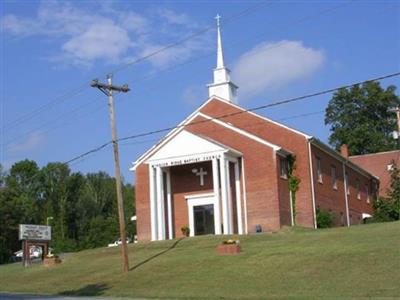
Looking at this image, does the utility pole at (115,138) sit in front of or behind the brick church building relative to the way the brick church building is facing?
in front

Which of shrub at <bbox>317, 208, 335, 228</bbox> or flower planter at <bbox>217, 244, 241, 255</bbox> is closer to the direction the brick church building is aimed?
the flower planter

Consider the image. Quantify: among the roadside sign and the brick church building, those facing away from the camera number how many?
0

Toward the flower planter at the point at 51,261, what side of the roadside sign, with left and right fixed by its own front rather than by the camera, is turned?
left

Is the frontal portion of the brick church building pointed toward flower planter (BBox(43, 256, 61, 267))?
yes

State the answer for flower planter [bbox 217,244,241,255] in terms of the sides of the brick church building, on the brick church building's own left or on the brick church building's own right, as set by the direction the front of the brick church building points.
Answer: on the brick church building's own left

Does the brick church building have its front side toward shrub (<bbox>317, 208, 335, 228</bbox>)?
no

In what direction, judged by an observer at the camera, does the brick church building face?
facing the viewer and to the left of the viewer

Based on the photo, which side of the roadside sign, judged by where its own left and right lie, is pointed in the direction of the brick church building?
left

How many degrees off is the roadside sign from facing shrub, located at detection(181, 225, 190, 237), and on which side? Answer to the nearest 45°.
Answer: approximately 90° to its left

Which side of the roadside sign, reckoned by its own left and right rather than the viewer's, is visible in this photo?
front

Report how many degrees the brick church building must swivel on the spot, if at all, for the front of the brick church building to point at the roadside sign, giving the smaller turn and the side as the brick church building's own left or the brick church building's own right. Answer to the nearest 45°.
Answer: approximately 45° to the brick church building's own right

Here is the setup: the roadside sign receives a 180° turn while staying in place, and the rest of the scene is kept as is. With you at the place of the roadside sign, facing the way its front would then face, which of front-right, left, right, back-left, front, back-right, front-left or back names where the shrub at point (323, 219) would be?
right

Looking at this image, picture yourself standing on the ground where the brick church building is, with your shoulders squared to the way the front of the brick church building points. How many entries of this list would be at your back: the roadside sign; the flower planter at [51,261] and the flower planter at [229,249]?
0

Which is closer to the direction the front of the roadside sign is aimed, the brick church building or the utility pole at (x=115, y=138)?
the utility pole
